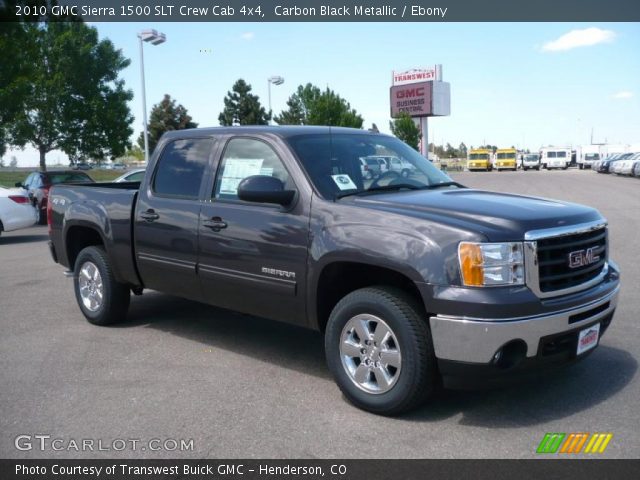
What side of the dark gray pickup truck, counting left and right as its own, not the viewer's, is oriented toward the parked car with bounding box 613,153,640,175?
left

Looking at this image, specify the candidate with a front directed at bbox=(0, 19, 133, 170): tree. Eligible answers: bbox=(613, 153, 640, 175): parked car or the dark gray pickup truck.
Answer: the parked car

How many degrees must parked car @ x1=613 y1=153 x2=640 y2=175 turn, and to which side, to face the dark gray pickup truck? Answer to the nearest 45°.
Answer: approximately 45° to its left

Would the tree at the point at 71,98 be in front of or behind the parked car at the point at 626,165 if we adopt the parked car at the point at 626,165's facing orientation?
in front

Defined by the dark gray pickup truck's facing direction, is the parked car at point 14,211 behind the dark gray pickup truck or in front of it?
behind

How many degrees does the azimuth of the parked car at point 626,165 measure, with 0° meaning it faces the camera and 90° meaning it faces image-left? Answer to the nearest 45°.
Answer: approximately 45°

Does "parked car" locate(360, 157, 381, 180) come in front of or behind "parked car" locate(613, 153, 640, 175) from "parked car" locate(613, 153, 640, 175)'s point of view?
in front

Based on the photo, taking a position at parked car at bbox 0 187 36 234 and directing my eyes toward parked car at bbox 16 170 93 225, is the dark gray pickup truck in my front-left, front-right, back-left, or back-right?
back-right

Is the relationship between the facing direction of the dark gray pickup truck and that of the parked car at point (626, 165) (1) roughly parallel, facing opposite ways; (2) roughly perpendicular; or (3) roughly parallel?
roughly perpendicular

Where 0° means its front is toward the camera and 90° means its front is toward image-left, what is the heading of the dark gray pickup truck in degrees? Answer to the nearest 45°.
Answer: approximately 315°
